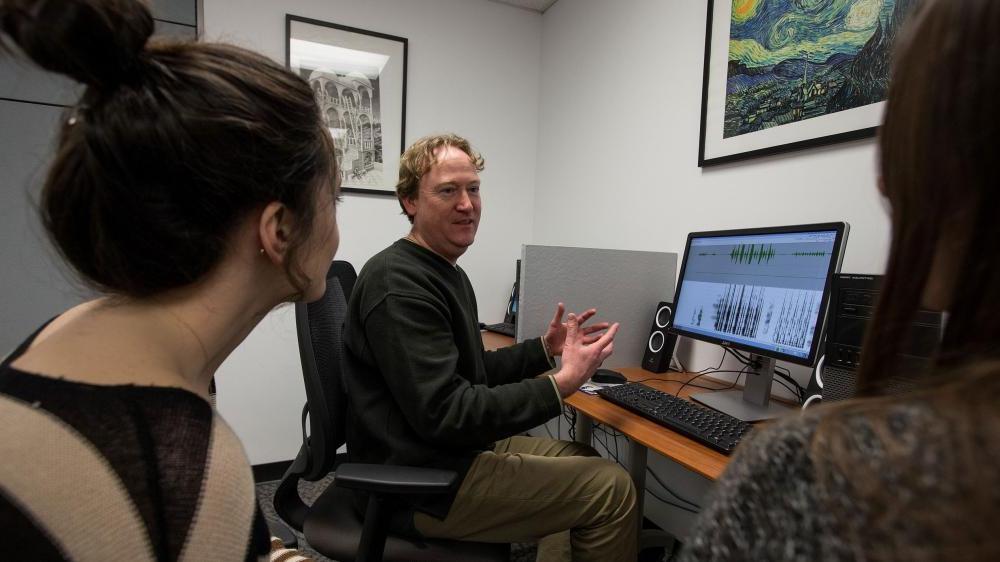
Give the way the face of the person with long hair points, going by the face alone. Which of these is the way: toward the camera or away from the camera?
away from the camera

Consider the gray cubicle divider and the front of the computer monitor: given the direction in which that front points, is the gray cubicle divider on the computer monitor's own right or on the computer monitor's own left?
on the computer monitor's own right

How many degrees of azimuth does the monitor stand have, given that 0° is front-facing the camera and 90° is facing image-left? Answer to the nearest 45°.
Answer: approximately 45°

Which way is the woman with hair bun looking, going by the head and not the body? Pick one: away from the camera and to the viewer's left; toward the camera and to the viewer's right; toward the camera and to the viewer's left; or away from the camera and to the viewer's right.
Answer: away from the camera and to the viewer's right

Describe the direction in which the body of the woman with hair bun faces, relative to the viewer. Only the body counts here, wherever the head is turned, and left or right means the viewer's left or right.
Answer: facing away from the viewer and to the right of the viewer

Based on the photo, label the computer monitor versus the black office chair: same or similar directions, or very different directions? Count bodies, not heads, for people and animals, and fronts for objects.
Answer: very different directions

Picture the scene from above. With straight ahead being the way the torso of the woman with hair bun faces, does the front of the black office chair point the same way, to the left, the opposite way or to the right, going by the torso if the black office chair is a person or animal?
to the right
